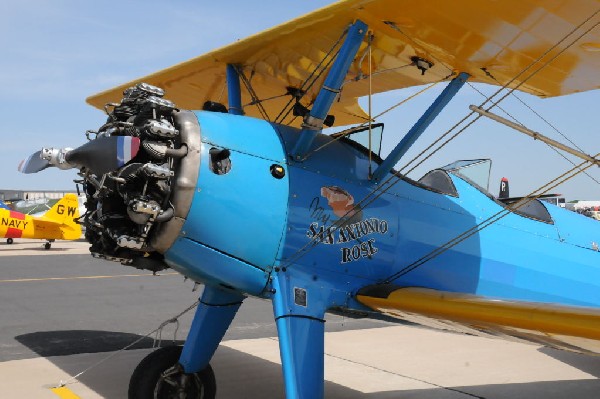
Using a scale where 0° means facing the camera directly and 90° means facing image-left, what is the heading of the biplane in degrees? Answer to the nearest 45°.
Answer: approximately 45°

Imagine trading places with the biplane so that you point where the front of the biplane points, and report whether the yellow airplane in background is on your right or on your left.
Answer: on your right
